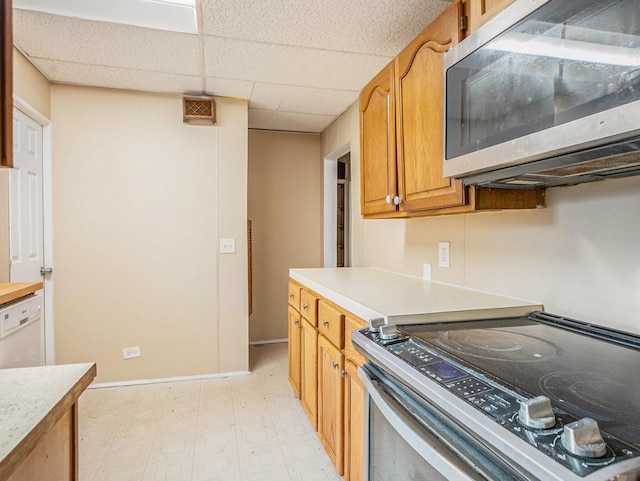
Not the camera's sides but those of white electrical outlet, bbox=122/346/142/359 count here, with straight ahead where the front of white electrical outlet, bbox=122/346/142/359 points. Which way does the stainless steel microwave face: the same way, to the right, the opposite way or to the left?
to the right

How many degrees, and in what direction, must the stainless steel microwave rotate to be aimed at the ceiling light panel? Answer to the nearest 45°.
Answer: approximately 45° to its right

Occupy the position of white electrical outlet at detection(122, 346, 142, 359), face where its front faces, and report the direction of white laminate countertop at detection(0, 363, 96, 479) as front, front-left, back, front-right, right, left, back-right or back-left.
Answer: front

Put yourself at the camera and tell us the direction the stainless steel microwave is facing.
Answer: facing the viewer and to the left of the viewer

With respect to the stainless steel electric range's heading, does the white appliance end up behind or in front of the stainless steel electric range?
in front

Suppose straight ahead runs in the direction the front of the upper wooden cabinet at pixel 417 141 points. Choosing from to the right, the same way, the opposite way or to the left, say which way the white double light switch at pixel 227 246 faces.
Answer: to the left

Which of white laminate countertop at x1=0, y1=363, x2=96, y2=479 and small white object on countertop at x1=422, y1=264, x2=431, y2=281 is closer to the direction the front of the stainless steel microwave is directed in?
the white laminate countertop

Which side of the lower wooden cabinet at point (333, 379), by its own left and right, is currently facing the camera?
left

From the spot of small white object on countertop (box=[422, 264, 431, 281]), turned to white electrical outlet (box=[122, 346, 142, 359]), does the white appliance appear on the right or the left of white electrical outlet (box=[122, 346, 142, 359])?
left

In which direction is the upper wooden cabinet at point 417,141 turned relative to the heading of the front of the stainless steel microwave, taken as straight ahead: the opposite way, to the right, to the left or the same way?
the same way

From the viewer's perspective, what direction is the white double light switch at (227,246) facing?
toward the camera

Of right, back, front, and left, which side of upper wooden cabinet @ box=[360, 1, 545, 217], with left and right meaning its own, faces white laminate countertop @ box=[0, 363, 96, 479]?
front

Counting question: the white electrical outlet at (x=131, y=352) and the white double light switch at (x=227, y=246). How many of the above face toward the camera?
2

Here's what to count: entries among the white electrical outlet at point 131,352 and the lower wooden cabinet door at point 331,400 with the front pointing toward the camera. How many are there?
1

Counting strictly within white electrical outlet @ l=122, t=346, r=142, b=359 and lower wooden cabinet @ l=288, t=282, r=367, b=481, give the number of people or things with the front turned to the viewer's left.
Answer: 1
